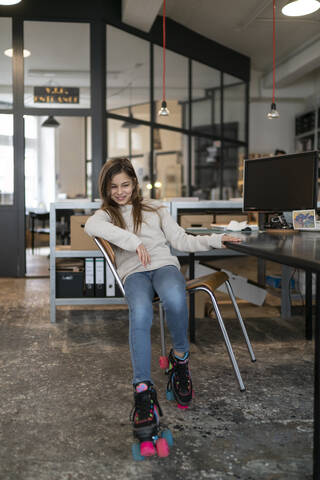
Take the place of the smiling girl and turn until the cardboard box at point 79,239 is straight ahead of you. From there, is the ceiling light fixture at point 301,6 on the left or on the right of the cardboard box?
right

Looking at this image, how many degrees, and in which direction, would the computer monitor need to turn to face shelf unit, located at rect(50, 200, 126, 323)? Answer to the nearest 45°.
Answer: approximately 45° to its right

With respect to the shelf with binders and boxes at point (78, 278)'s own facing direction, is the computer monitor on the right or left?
on its left

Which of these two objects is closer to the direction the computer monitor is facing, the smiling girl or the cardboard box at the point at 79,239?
the smiling girl

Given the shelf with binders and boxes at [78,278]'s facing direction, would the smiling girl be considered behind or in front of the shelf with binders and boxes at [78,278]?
in front

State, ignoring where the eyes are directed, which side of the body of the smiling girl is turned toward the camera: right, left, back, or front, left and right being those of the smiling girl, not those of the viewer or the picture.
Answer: front

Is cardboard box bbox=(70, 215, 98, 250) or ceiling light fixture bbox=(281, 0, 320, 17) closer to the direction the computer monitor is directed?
the cardboard box

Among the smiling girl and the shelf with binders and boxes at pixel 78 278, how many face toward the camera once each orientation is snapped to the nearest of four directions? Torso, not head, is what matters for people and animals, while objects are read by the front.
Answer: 2

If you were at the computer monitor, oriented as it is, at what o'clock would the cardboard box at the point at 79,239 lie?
The cardboard box is roughly at 2 o'clock from the computer monitor.
